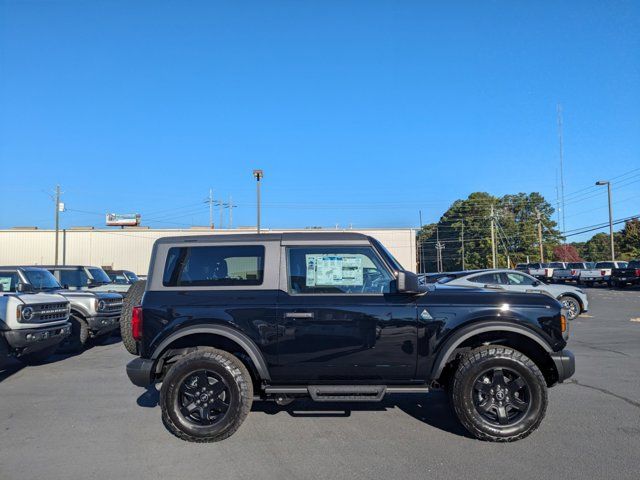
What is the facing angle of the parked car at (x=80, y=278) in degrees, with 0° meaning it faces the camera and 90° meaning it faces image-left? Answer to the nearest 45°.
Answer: approximately 315°

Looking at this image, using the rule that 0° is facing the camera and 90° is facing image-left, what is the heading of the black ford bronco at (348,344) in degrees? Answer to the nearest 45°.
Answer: approximately 270°

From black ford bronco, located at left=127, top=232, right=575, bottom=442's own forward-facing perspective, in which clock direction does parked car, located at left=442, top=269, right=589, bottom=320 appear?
The parked car is roughly at 10 o'clock from the black ford bronco.

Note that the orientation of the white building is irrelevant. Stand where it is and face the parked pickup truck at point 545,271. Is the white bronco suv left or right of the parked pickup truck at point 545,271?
right

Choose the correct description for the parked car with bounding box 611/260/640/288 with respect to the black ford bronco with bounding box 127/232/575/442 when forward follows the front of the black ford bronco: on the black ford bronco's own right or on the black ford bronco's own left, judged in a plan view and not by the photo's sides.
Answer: on the black ford bronco's own left

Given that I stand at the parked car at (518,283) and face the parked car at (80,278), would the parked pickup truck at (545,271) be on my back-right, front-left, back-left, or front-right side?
back-right

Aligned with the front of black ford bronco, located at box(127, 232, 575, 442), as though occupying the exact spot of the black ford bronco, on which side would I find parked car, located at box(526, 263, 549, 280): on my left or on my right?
on my left
